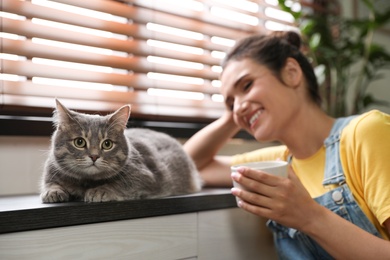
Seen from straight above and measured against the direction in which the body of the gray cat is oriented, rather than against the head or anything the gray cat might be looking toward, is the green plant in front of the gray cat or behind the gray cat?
behind

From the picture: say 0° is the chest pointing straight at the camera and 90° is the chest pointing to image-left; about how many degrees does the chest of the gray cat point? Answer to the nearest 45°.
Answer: approximately 45°
